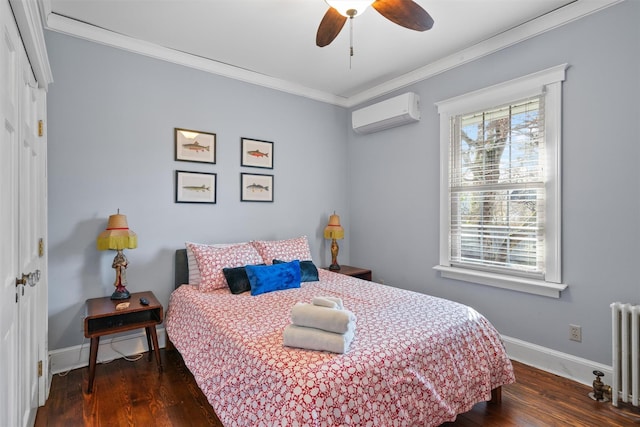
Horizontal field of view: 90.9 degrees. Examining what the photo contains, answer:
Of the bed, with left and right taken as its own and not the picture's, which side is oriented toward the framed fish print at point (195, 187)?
back

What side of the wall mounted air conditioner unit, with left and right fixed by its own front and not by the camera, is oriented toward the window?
left

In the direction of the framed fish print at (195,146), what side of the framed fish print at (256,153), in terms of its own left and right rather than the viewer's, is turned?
right

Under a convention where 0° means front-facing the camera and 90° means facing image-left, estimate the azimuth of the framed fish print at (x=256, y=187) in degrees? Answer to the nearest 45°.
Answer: approximately 315°

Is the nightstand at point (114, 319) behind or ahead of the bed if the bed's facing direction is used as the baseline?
behind

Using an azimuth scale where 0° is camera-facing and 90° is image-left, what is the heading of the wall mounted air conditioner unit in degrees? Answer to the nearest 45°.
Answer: approximately 45°

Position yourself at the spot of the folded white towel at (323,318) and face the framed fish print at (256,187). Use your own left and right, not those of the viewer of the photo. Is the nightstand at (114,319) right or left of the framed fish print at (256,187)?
left

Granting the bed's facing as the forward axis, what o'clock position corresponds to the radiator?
The radiator is roughly at 10 o'clock from the bed.

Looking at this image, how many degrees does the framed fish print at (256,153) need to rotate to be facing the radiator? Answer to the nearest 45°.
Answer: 0° — it already faces it
